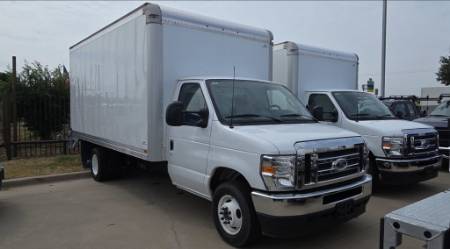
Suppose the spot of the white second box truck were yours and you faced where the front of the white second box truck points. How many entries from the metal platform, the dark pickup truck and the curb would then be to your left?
1

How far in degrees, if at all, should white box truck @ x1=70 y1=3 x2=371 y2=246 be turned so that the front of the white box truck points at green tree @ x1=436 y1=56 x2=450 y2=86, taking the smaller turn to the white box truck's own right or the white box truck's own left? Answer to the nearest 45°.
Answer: approximately 90° to the white box truck's own left

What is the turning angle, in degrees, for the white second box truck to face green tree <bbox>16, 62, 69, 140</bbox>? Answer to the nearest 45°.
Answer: approximately 135° to its right

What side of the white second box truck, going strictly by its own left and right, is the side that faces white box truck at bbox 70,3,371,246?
right

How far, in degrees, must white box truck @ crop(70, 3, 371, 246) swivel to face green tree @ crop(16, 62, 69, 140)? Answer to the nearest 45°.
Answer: approximately 180°

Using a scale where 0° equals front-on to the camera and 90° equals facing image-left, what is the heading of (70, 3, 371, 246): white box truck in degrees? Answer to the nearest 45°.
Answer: approximately 315°

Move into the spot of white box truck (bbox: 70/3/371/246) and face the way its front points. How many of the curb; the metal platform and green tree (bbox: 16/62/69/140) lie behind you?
2

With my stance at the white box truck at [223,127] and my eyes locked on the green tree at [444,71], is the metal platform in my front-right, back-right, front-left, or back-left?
back-right

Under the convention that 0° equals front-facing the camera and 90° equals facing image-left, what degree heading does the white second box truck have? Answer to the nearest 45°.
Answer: approximately 315°

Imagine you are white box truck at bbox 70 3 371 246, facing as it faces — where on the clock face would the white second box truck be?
The white second box truck is roughly at 9 o'clock from the white box truck.

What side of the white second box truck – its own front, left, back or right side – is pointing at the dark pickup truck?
left

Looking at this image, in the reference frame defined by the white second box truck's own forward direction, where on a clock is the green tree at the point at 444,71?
The green tree is roughly at 8 o'clock from the white second box truck.

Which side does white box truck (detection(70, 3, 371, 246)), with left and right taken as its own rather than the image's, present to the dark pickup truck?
left

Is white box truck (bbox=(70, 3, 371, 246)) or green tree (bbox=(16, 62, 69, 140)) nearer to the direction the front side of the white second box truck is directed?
the white box truck
